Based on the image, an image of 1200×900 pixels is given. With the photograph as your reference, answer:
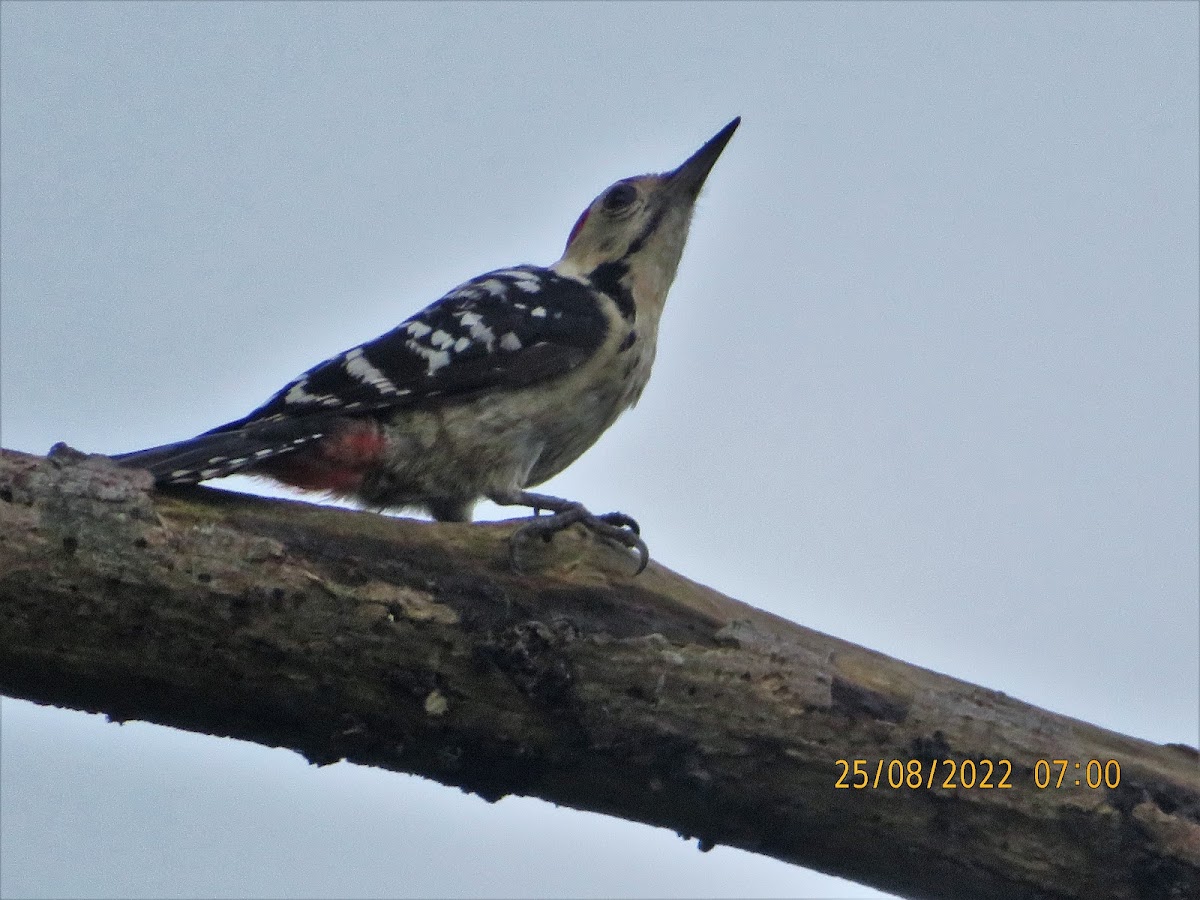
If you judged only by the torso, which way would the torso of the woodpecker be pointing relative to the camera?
to the viewer's right
